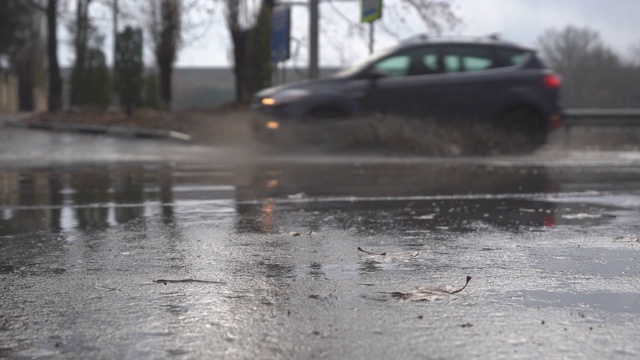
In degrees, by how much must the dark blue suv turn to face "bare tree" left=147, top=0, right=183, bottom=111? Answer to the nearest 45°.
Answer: approximately 45° to its right

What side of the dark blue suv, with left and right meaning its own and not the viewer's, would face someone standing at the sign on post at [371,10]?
right

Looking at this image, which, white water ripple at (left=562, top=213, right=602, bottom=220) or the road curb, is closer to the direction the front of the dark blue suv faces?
the road curb

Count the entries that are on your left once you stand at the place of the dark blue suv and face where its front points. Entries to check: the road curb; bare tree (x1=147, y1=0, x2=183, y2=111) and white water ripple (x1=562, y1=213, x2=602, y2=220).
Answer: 1

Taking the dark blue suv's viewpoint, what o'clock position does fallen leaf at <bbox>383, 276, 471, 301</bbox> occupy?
The fallen leaf is roughly at 9 o'clock from the dark blue suv.

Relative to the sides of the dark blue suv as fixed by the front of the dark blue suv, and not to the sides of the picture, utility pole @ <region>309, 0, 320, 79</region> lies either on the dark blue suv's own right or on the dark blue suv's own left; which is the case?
on the dark blue suv's own right

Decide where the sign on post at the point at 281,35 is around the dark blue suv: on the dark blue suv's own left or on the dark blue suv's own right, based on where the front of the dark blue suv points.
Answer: on the dark blue suv's own right

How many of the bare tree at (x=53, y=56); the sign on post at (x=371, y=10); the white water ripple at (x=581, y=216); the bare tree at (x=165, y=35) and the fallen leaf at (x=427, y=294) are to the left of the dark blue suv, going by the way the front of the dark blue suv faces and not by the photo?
2

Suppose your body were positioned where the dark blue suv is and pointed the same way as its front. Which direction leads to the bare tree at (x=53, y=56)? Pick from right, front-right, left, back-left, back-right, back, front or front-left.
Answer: front-right

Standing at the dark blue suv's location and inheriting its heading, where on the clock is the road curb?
The road curb is roughly at 1 o'clock from the dark blue suv.

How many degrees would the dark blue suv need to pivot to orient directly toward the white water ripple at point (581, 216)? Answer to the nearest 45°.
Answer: approximately 90° to its left

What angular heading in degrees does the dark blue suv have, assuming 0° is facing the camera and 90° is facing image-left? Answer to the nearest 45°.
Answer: approximately 90°

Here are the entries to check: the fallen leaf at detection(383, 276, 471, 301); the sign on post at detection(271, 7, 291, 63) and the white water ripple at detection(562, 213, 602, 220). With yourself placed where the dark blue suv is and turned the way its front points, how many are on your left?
2

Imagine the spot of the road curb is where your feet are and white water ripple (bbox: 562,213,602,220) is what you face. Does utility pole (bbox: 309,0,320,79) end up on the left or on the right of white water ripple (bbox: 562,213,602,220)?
left
